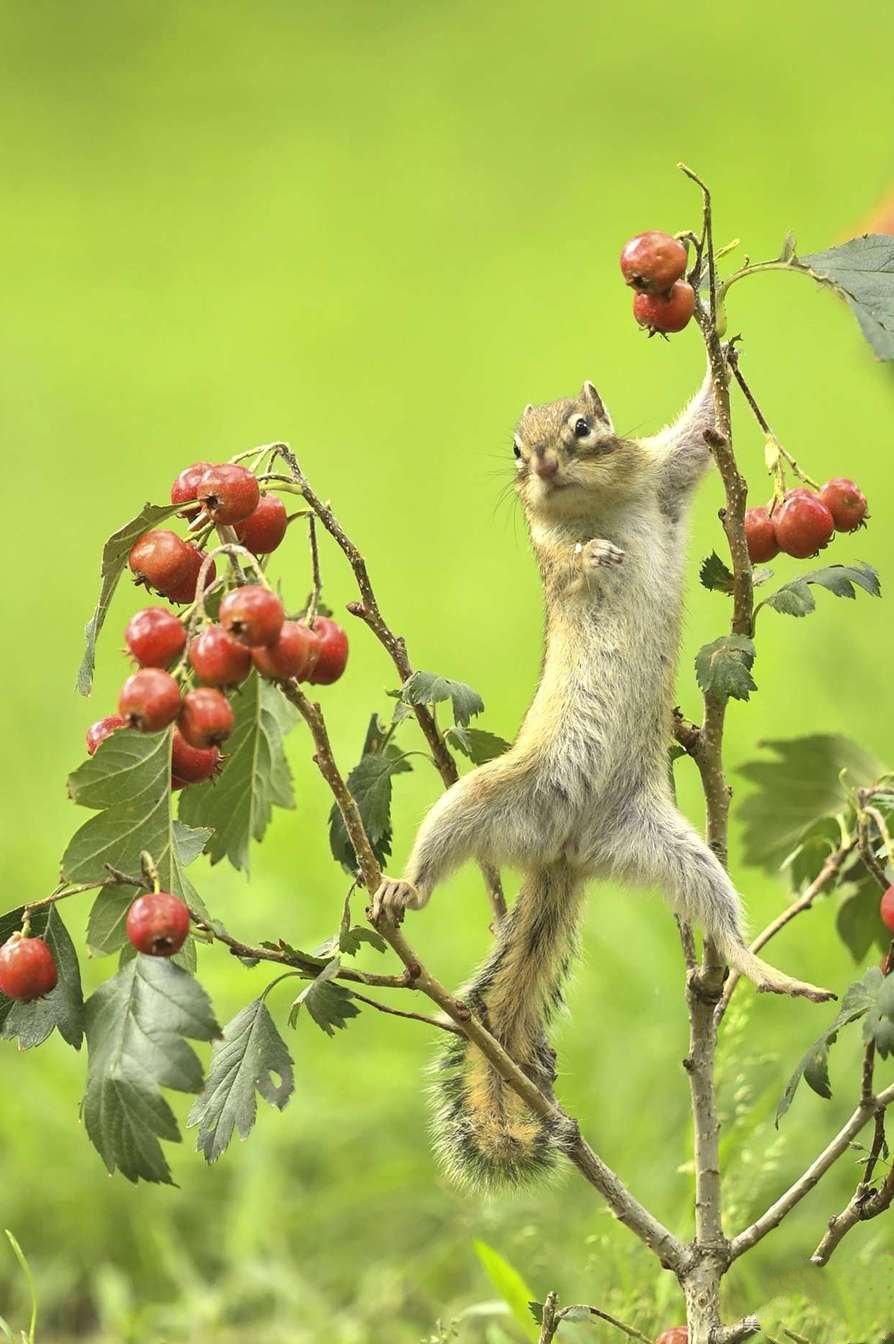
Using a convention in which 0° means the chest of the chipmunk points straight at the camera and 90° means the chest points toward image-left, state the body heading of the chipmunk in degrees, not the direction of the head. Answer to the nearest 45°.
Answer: approximately 0°
